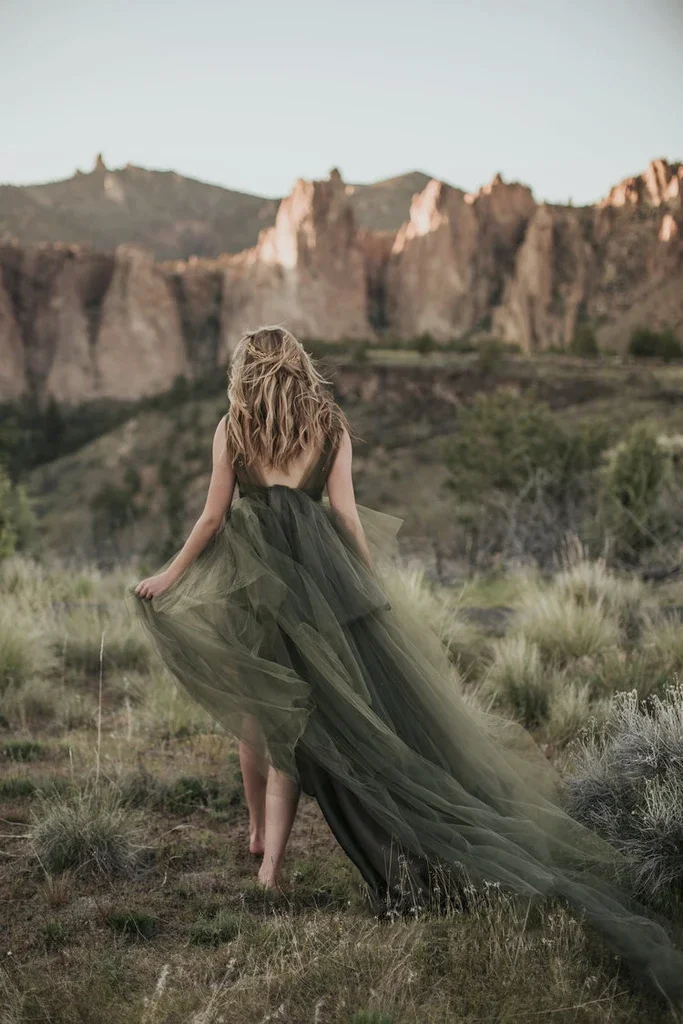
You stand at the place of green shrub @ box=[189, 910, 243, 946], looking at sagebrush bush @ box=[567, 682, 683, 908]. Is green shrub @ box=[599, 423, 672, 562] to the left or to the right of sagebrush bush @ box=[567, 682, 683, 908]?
left

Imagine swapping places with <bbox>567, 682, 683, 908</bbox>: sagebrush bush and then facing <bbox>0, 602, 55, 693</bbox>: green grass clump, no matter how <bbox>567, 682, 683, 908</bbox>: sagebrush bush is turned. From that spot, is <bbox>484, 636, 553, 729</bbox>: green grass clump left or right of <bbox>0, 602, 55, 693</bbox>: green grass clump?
right

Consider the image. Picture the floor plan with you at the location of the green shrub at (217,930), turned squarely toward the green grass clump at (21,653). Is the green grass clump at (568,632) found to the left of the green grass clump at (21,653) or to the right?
right

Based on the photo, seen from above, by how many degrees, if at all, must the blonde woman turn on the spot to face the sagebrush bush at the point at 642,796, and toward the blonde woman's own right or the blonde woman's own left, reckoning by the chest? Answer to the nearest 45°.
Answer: approximately 90° to the blonde woman's own right

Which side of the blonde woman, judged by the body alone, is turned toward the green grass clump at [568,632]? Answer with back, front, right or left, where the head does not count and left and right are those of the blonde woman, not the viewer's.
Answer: front

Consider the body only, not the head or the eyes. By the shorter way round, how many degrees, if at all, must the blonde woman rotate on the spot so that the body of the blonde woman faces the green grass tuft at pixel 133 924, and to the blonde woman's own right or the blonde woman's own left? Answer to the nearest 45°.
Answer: approximately 135° to the blonde woman's own left

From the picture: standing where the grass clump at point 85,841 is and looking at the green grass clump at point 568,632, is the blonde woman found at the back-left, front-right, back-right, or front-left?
front-right

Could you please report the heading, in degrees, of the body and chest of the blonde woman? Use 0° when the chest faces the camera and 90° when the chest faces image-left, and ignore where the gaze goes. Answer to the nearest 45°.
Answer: approximately 180°

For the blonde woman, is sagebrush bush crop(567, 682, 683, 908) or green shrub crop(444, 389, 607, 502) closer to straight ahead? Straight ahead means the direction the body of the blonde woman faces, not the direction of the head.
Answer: the green shrub

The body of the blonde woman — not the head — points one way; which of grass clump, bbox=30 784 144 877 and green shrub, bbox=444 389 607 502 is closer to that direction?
the green shrub

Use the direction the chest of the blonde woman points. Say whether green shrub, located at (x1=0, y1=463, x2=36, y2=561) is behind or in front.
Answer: in front

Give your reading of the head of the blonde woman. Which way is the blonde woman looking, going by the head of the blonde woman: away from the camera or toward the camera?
away from the camera
